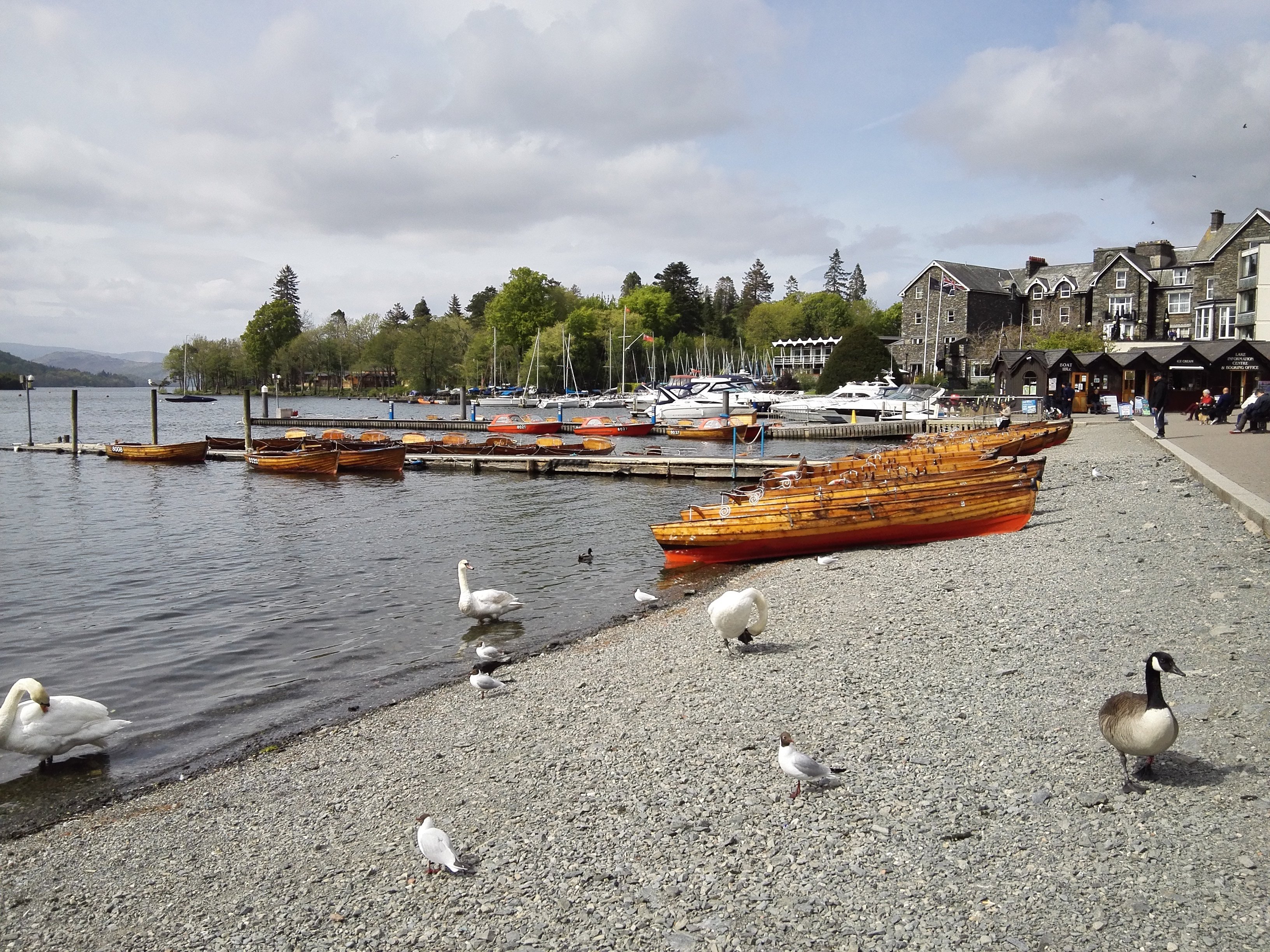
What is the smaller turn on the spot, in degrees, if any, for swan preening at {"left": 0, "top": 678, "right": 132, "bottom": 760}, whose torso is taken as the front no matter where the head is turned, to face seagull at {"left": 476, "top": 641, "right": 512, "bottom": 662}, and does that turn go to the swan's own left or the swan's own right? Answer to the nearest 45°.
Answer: approximately 180°

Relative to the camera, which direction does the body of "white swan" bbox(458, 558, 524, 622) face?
to the viewer's left

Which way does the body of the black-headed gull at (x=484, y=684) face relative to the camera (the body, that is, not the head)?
to the viewer's left

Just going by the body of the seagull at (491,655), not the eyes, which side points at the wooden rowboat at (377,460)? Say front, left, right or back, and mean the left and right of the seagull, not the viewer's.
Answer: right

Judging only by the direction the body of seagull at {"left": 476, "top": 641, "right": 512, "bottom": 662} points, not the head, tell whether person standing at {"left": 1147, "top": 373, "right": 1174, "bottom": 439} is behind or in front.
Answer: behind

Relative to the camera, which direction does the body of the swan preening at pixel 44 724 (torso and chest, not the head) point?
to the viewer's left

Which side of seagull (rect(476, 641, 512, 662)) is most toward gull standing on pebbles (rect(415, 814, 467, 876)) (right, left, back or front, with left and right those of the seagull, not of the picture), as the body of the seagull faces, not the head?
left

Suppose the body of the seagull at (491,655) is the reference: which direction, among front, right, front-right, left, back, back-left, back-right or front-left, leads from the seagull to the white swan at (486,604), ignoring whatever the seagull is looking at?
right
